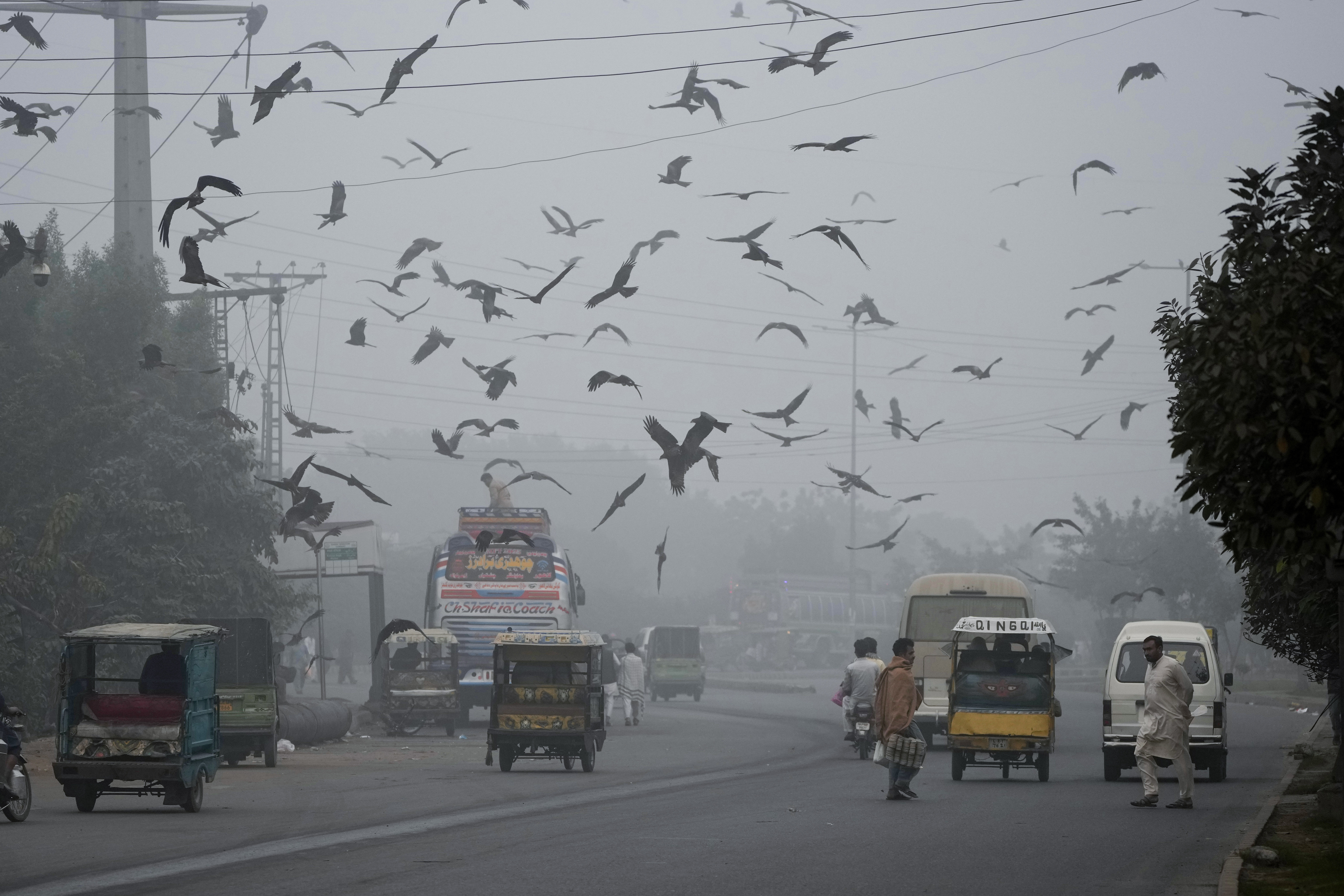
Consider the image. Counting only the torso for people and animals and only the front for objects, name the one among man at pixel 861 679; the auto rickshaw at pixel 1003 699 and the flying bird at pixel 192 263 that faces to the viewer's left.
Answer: the flying bird

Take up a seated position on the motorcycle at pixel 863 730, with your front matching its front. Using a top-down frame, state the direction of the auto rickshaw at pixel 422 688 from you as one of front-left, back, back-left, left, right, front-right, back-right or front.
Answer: front-left

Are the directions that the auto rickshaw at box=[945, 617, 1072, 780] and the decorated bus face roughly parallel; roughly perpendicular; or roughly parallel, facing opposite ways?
roughly parallel

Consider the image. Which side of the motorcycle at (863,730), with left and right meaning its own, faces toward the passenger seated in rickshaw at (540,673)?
left

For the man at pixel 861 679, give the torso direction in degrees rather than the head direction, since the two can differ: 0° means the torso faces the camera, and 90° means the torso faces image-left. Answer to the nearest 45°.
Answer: approximately 180°

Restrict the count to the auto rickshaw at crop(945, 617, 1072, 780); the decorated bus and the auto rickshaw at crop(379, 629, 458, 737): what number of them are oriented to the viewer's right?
0

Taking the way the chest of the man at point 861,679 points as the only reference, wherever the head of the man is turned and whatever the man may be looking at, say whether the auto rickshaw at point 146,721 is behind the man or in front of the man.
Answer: behind

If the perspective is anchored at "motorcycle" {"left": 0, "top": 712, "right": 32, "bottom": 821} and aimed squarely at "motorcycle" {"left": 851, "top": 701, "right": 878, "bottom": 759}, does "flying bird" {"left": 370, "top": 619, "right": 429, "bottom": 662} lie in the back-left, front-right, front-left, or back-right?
front-left

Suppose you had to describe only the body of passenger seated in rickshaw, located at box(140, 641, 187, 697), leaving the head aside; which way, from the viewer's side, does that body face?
away from the camera

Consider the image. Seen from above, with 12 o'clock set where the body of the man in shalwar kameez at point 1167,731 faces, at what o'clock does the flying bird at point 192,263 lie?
The flying bird is roughly at 1 o'clock from the man in shalwar kameez.
